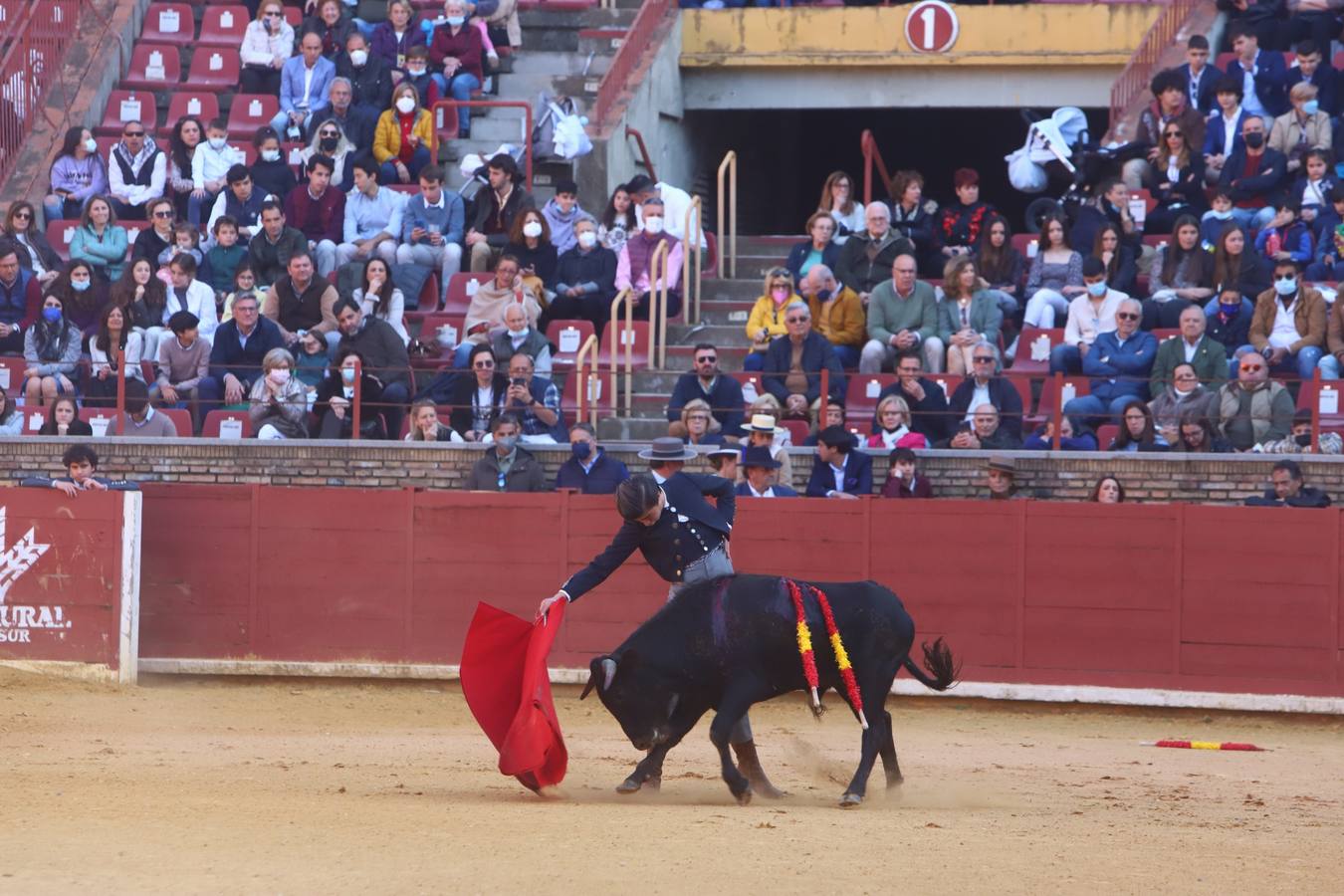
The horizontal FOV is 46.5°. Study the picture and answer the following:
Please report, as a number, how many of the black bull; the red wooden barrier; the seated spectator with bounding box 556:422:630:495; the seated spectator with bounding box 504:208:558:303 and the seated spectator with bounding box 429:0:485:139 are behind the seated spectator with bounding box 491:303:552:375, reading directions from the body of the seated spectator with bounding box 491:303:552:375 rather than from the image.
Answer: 2

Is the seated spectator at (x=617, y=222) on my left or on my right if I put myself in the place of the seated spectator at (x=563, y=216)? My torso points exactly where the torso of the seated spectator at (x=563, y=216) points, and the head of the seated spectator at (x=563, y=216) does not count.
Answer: on my left

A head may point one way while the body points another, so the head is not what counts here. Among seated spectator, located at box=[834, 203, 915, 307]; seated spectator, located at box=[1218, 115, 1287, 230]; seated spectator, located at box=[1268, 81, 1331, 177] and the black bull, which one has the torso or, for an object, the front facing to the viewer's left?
the black bull

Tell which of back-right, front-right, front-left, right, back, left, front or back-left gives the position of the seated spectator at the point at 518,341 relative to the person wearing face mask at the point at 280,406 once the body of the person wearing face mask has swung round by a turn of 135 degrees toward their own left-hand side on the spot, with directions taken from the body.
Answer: front-right

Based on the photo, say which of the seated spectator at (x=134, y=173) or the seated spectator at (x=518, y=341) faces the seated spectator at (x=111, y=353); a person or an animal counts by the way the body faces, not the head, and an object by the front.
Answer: the seated spectator at (x=134, y=173)

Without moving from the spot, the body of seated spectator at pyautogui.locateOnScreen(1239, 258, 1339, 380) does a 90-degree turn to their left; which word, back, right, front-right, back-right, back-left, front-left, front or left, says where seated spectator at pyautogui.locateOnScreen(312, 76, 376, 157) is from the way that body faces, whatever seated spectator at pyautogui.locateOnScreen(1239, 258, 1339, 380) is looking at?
back

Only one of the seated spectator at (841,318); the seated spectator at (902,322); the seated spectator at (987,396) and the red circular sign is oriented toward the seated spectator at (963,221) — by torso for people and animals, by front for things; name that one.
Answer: the red circular sign

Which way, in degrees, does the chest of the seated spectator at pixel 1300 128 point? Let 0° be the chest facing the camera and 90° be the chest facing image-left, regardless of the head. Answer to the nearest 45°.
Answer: approximately 0°

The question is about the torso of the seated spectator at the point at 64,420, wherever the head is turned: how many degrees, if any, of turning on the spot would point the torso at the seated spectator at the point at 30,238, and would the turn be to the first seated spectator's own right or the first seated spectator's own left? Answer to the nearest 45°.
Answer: approximately 180°
